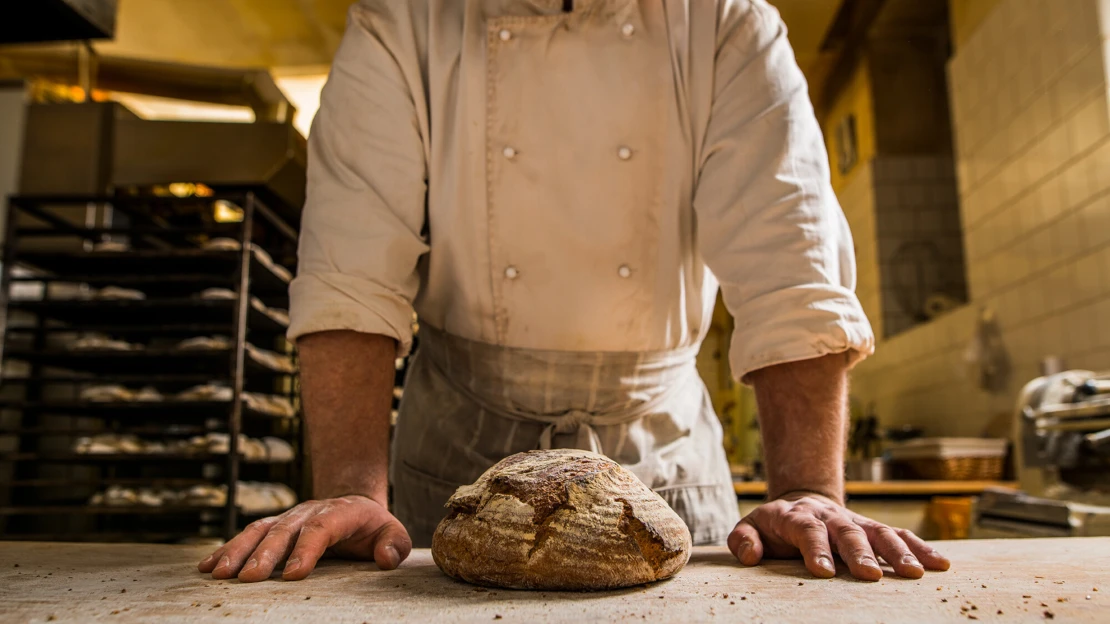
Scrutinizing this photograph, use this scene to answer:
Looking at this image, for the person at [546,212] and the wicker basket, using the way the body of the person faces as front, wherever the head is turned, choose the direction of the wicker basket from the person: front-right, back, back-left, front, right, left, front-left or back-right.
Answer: back-left

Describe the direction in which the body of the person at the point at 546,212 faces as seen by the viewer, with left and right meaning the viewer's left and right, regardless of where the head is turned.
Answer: facing the viewer

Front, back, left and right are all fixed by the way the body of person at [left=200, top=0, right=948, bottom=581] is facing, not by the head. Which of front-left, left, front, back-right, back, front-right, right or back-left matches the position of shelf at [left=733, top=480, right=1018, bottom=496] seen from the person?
back-left

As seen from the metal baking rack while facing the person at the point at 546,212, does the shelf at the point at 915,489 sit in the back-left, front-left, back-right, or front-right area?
front-left

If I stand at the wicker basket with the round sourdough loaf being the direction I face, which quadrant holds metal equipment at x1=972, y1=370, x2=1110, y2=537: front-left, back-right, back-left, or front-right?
front-left

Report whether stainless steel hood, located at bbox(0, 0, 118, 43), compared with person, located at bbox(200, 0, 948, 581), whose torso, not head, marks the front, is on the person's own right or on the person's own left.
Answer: on the person's own right

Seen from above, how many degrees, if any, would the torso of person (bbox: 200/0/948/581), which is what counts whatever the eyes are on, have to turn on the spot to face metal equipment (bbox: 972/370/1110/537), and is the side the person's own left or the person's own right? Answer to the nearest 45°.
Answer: approximately 135° to the person's own left

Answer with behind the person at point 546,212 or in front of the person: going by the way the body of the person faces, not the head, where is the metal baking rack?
behind

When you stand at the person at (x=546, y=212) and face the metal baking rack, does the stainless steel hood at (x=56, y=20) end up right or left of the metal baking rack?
left

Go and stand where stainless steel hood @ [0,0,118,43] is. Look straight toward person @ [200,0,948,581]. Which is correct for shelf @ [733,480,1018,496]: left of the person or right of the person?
left
